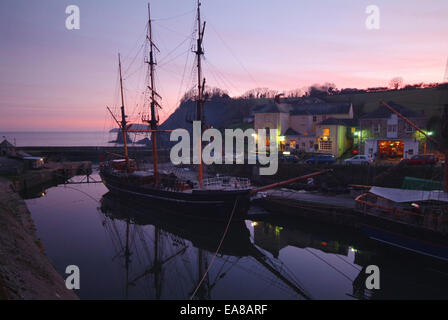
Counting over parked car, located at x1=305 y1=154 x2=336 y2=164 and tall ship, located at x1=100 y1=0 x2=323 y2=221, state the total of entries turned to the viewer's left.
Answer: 1

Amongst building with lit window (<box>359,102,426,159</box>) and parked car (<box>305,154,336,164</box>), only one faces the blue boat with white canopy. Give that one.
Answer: the building with lit window

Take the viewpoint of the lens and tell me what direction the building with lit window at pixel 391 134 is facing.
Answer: facing the viewer

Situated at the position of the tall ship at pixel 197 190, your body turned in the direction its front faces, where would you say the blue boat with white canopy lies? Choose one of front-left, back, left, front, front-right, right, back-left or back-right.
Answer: front

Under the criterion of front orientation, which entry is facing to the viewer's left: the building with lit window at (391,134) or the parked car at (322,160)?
the parked car

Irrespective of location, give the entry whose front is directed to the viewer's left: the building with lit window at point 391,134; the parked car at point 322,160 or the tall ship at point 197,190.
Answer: the parked car

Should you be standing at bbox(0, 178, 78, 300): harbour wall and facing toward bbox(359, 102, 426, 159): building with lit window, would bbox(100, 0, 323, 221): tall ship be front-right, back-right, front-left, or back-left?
front-left

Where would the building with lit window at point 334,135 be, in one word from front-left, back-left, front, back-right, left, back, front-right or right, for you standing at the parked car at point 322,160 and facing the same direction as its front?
right

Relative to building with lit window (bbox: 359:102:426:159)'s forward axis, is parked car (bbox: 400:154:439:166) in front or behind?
in front

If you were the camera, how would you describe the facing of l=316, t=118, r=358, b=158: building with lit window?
facing the viewer and to the left of the viewer

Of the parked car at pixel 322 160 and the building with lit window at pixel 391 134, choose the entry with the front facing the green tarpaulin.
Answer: the building with lit window

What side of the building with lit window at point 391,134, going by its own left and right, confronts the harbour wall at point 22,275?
front

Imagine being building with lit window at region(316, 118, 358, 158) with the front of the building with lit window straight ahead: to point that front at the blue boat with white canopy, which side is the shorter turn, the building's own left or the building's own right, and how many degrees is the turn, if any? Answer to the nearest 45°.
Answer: approximately 45° to the building's own left

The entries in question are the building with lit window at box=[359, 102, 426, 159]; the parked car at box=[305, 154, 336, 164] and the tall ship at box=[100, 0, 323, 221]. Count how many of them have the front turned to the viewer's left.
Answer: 1

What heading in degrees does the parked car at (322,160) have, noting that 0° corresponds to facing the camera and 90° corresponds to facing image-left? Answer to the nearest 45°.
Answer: approximately 90°

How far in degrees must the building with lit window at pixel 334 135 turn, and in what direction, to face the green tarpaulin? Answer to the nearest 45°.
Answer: approximately 45° to its left
